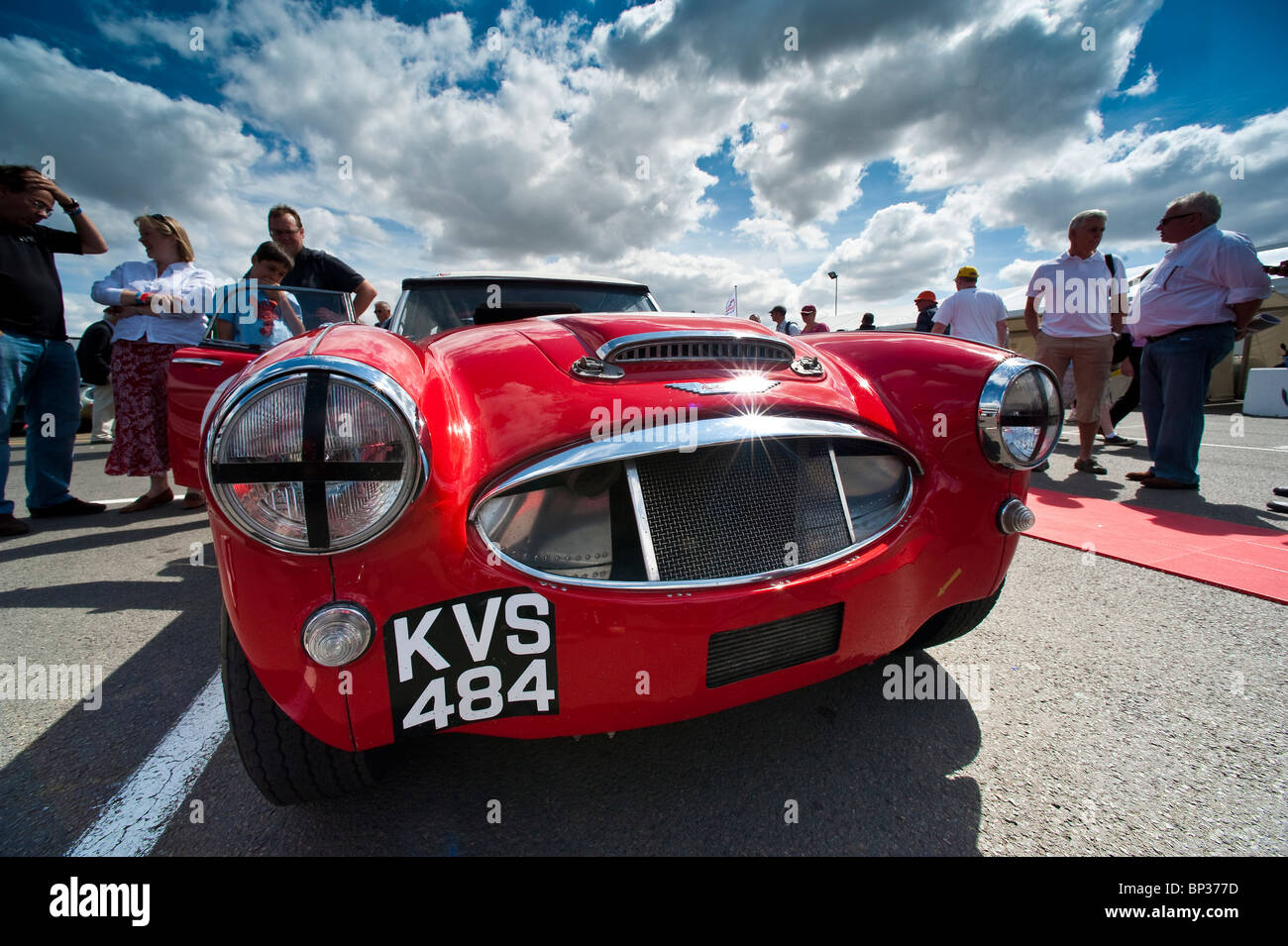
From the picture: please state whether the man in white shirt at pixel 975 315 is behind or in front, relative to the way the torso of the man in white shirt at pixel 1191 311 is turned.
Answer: in front

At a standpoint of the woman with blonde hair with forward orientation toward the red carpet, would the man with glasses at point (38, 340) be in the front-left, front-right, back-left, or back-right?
back-right

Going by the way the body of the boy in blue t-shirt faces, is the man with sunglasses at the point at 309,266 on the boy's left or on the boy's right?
on the boy's left

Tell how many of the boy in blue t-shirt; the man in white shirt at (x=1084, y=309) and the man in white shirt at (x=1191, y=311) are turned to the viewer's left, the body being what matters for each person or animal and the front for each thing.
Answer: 1

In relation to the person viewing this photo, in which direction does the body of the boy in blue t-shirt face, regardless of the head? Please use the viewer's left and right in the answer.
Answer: facing the viewer and to the right of the viewer

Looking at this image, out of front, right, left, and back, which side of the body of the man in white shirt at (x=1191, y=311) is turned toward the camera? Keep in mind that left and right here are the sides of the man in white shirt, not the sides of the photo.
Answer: left

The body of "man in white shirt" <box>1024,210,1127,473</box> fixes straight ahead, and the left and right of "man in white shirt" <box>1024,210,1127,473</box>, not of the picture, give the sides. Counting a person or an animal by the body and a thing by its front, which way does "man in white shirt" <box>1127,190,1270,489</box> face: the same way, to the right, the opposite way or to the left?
to the right

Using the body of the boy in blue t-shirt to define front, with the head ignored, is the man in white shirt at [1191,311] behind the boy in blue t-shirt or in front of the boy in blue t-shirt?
in front

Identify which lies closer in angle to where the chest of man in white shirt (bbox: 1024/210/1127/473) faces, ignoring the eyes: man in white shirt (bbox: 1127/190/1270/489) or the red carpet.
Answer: the red carpet

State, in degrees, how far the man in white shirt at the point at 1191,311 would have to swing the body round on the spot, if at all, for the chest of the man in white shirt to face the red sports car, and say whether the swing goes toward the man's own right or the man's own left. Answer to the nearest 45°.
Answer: approximately 90° to the man's own left

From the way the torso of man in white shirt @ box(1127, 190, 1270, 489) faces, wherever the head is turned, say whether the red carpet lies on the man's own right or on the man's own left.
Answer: on the man's own left

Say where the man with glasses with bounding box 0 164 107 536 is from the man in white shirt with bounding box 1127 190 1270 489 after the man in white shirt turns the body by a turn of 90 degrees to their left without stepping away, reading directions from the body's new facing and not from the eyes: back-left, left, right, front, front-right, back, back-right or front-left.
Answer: front-right

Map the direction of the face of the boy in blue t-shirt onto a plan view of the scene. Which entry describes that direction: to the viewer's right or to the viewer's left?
to the viewer's right

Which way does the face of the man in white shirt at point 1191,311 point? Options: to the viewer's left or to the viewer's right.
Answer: to the viewer's left

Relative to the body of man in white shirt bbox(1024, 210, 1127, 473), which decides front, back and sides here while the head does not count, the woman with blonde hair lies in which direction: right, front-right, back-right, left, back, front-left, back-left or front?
front-right
